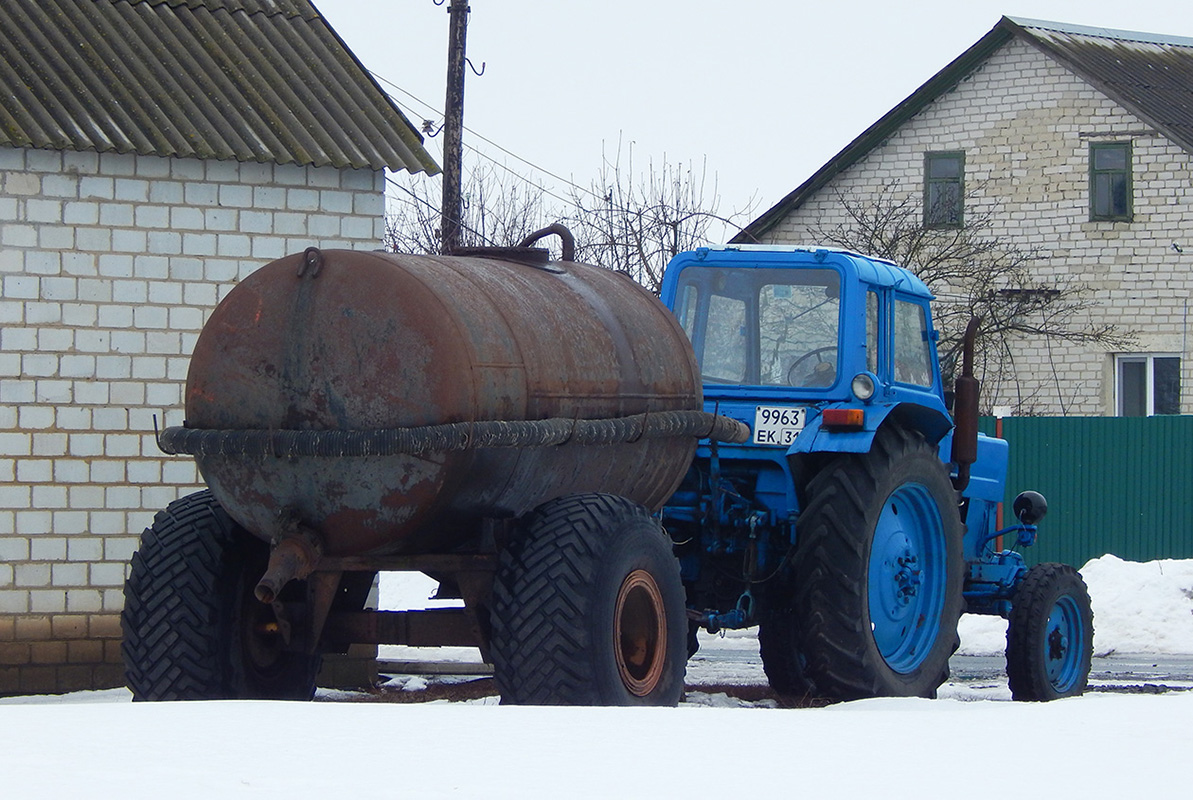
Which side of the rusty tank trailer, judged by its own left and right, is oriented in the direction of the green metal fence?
front

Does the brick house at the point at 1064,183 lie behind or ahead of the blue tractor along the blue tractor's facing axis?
ahead

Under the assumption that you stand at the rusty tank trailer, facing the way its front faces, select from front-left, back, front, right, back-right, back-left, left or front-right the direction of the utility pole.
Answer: front-left

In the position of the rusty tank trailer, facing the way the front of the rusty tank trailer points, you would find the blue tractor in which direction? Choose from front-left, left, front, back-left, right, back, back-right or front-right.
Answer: front

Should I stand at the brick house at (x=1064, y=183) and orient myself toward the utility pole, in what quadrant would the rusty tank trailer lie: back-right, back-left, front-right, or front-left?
front-left

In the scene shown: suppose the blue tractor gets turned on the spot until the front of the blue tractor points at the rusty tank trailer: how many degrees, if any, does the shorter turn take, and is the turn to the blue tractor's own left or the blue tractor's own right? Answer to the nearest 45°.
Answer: approximately 180°

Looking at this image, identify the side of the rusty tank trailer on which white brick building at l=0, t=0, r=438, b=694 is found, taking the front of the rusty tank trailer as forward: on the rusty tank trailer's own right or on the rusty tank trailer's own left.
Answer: on the rusty tank trailer's own left

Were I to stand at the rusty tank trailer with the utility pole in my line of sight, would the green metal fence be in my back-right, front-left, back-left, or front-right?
front-right

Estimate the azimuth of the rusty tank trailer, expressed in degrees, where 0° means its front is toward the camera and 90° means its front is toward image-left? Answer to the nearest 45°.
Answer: approximately 225°

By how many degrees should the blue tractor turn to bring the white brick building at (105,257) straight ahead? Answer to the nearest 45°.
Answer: approximately 135° to its left

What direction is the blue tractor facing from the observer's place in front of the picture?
facing away from the viewer and to the right of the viewer

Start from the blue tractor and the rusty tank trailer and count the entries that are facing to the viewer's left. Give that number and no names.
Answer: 0

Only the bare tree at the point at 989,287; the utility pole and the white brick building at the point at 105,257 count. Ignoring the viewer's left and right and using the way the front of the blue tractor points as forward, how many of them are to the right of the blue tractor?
0

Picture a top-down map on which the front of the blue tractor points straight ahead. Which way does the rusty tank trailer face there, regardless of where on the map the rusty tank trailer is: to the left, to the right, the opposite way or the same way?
the same way

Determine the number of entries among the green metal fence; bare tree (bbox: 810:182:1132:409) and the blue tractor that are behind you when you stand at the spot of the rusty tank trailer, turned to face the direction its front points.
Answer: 0

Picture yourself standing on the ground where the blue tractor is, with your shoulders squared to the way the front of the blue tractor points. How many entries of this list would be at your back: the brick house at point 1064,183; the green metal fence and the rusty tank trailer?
1

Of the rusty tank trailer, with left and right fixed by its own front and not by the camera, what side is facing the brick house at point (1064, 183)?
front
